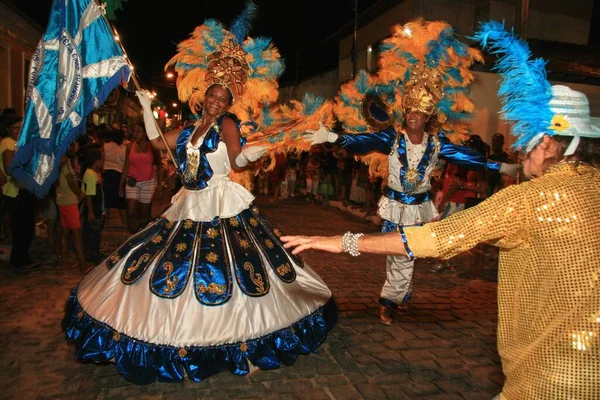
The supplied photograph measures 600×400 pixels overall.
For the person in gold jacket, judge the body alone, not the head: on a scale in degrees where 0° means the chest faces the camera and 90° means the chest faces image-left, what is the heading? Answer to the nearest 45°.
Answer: approximately 135°
